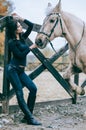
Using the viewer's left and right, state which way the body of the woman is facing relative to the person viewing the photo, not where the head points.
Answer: facing the viewer and to the right of the viewer

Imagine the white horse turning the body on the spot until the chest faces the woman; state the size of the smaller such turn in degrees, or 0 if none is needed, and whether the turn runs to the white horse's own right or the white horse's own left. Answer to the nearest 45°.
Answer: approximately 45° to the white horse's own left

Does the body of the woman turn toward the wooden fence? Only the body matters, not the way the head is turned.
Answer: no

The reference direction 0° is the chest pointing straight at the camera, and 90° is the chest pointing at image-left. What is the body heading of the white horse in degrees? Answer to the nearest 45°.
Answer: approximately 90°

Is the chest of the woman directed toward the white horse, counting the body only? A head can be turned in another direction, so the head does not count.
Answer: no

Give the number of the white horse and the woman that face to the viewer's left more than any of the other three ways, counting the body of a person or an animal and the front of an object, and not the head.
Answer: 1
